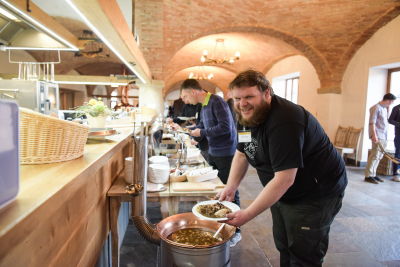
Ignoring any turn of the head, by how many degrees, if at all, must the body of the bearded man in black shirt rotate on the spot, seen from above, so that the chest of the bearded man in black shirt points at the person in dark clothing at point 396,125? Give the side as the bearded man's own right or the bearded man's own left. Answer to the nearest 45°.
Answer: approximately 180°

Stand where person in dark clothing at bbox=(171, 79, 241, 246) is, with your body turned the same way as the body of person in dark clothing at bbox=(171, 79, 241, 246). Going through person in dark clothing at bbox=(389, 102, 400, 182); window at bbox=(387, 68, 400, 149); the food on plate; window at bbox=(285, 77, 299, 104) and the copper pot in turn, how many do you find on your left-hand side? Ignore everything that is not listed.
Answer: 2

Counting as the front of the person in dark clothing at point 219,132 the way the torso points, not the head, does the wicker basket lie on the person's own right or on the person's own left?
on the person's own left

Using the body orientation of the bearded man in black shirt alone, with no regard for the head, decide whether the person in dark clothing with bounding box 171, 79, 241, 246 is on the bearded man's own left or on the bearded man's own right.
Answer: on the bearded man's own right

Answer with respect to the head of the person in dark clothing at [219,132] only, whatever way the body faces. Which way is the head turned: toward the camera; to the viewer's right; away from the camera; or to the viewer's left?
to the viewer's left

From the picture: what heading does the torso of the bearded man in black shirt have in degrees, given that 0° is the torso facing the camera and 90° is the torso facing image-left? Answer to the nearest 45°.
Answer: approximately 45°

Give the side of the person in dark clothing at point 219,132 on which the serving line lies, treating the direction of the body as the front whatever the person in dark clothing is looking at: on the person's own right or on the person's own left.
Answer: on the person's own left

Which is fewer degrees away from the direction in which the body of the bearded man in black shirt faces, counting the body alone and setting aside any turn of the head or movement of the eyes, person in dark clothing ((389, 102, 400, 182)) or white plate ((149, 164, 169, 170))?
the white plate

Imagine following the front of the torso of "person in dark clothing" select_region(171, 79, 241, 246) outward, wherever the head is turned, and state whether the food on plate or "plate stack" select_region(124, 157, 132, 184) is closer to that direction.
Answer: the plate stack

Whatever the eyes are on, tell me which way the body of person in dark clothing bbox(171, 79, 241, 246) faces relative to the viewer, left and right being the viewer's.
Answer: facing to the left of the viewer

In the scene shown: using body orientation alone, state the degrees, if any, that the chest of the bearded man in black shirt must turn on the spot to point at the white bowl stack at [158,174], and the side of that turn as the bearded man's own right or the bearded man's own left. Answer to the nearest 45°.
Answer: approximately 45° to the bearded man's own right

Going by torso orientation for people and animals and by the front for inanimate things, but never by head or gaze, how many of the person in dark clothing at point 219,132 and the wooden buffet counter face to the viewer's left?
1
